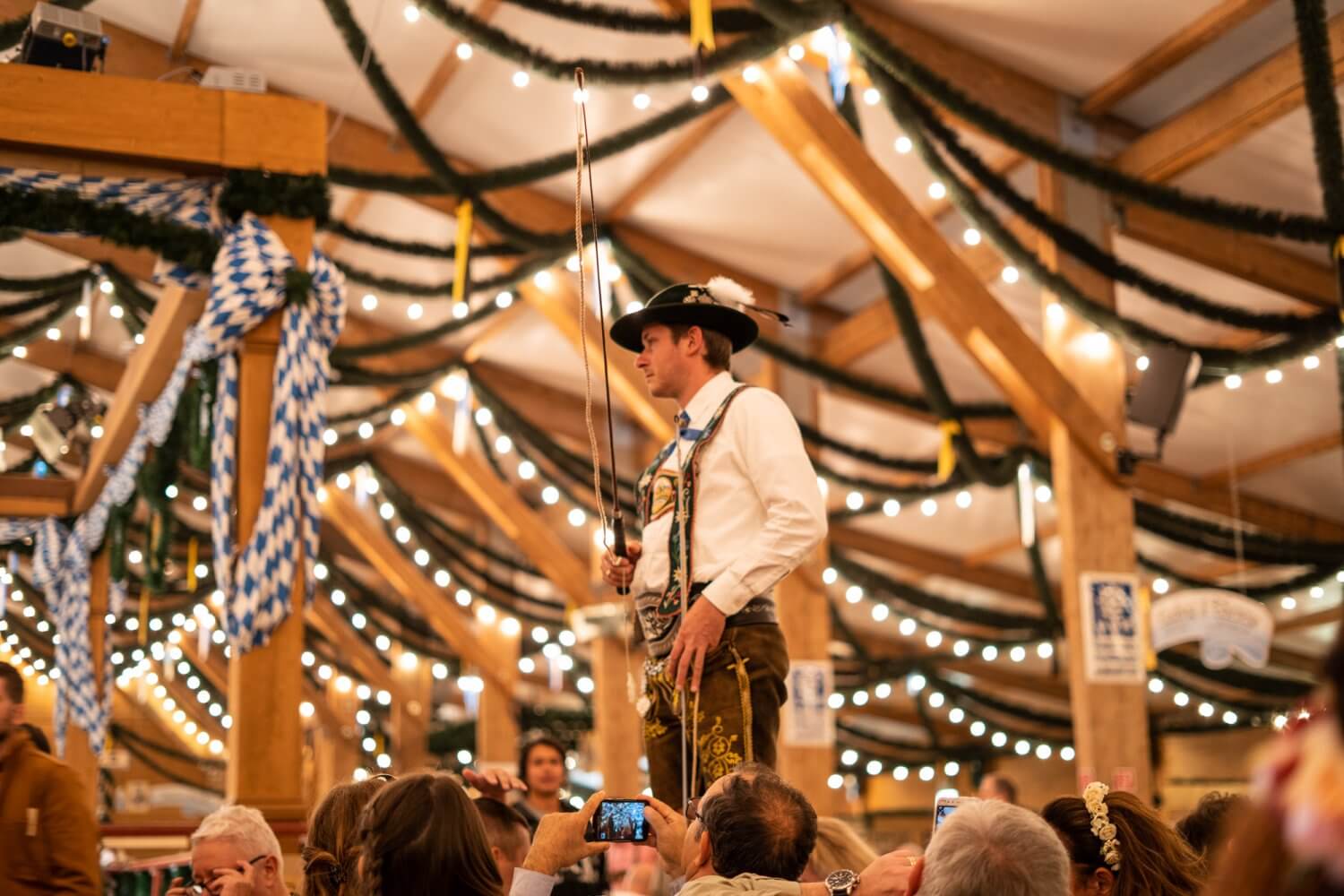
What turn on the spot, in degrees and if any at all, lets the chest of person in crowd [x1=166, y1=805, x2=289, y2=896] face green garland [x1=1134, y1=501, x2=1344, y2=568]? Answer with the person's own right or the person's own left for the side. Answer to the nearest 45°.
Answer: approximately 180°

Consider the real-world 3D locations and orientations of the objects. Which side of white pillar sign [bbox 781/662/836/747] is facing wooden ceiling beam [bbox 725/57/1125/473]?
front

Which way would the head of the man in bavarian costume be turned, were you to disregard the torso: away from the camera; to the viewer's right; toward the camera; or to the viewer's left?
to the viewer's left

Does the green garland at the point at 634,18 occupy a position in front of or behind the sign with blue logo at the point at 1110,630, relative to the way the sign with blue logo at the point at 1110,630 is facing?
in front

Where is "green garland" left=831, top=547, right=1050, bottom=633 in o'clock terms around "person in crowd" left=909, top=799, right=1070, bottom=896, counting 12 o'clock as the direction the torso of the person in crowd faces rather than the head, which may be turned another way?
The green garland is roughly at 12 o'clock from the person in crowd.

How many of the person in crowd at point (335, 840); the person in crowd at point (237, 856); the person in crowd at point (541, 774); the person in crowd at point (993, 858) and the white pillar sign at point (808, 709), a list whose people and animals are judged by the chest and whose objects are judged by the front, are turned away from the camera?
2

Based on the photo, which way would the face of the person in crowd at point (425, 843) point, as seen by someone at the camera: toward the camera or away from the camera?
away from the camera

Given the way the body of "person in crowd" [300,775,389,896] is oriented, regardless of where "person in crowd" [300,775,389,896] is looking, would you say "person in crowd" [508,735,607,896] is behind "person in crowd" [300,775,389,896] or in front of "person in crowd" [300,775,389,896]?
in front

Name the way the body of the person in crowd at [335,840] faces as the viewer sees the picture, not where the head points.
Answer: away from the camera

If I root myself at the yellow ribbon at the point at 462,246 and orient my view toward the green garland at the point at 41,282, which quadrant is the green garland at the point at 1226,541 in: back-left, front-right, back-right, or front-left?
back-right

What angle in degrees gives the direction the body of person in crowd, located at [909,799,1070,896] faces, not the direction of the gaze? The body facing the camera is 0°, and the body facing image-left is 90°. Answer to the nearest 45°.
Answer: approximately 180°

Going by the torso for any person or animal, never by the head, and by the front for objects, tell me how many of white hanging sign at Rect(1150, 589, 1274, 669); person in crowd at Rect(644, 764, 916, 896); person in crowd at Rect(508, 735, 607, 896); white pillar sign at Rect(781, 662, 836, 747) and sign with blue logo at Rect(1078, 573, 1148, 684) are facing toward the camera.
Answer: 4

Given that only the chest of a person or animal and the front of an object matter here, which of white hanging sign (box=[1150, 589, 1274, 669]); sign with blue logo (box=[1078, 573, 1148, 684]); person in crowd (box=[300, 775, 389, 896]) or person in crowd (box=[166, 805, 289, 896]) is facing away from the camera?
person in crowd (box=[300, 775, 389, 896])

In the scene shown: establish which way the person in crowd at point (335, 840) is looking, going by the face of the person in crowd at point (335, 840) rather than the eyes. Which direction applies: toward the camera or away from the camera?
away from the camera

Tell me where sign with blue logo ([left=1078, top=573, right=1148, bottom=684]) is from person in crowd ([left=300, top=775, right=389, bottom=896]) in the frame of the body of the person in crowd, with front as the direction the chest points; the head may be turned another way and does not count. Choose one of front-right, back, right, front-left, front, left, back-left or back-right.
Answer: front-right
